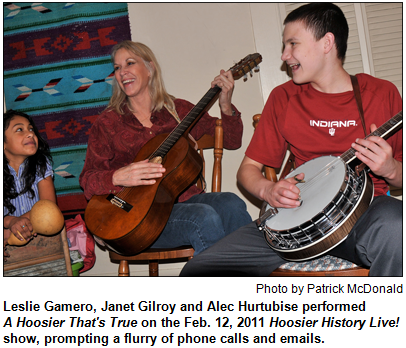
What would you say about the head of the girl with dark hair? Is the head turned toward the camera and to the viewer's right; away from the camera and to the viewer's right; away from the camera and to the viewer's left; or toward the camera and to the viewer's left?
toward the camera and to the viewer's right

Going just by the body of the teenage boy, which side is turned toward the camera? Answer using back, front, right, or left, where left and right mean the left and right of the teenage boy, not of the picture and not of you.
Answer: front

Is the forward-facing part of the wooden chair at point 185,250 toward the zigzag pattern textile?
no

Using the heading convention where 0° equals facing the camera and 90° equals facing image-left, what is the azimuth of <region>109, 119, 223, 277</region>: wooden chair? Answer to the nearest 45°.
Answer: approximately 45°

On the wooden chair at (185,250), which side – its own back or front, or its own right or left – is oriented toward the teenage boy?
left

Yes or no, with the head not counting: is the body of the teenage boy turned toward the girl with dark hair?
no

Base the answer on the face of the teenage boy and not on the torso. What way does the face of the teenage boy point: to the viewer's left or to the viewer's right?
to the viewer's left

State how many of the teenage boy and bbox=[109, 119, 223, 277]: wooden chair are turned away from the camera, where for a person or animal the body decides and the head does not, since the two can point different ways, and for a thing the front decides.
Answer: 0

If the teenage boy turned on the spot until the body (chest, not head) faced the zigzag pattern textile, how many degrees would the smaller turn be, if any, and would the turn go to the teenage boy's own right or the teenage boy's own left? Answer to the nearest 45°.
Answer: approximately 135° to the teenage boy's own right
